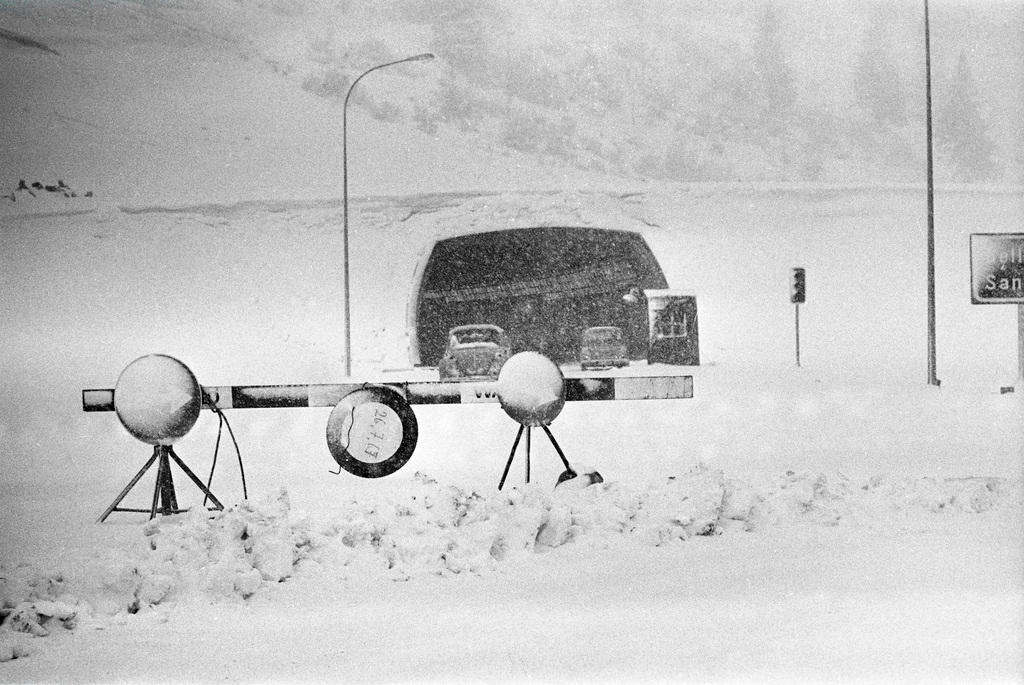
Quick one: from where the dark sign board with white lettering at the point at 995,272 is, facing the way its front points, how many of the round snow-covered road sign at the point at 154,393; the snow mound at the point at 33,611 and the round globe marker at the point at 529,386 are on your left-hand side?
0

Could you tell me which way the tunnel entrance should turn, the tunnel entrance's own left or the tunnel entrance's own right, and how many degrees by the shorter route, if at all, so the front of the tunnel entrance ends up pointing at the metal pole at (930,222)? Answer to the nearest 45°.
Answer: approximately 90° to the tunnel entrance's own left

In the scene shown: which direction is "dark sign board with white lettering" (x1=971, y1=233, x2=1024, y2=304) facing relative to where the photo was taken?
toward the camera

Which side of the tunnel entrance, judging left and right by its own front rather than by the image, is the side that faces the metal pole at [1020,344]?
left

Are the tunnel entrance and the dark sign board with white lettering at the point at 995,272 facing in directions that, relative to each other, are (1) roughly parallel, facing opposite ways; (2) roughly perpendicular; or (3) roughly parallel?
roughly parallel

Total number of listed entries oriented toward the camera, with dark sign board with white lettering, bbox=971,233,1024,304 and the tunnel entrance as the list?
2

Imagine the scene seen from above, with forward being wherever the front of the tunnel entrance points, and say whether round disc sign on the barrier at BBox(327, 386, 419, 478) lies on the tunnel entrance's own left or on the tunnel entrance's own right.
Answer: on the tunnel entrance's own right

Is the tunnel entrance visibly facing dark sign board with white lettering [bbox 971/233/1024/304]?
no

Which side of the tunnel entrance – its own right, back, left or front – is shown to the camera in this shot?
front
